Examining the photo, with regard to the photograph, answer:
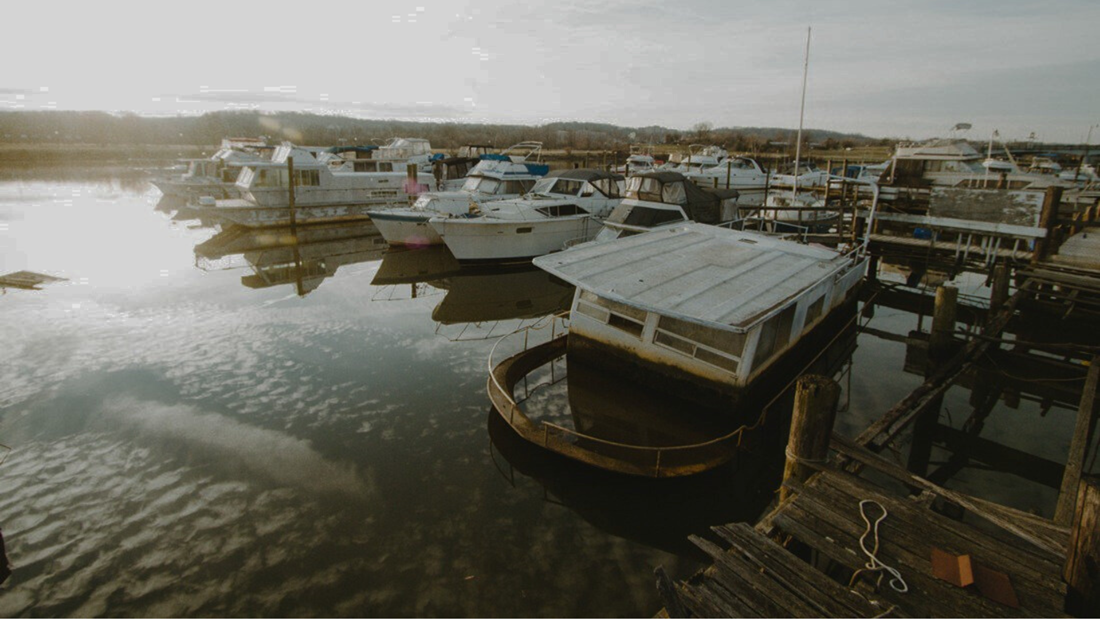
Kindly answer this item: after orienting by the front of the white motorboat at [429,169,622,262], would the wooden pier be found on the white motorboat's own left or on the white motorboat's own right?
on the white motorboat's own left

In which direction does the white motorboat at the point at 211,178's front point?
to the viewer's left

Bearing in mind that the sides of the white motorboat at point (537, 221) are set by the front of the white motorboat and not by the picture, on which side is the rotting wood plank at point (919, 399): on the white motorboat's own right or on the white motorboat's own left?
on the white motorboat's own left

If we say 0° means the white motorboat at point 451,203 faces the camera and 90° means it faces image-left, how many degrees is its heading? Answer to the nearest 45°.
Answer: approximately 45°

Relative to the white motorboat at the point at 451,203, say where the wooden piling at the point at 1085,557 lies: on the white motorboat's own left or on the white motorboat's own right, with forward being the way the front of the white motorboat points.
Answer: on the white motorboat's own left

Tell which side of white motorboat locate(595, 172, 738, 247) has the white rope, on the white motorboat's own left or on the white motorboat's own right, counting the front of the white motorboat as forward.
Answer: on the white motorboat's own left
